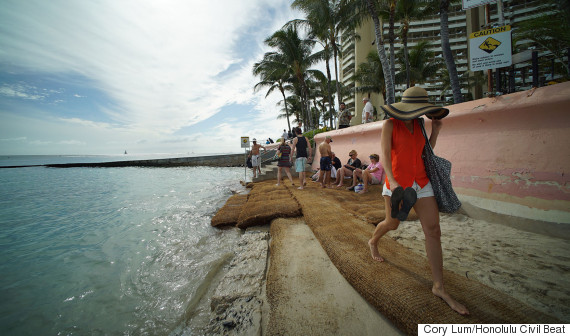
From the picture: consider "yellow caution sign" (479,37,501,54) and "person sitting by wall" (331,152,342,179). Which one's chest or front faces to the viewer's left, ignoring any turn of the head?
the person sitting by wall

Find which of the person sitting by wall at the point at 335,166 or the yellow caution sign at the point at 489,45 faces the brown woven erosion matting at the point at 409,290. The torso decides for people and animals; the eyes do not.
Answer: the yellow caution sign

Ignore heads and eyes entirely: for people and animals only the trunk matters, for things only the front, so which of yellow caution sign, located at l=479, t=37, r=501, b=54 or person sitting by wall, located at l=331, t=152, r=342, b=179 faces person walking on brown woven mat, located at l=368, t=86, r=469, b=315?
the yellow caution sign

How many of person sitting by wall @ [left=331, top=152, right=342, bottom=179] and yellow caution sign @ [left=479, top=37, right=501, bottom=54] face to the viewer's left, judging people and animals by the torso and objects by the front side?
1

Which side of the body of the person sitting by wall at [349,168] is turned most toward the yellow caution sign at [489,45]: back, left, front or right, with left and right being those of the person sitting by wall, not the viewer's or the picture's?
left

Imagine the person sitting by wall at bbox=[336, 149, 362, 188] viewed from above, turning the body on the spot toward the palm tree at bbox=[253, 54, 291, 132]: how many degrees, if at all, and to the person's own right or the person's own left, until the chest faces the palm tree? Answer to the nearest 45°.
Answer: approximately 90° to the person's own right

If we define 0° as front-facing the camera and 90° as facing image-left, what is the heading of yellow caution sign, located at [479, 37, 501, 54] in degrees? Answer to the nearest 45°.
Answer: approximately 0°
